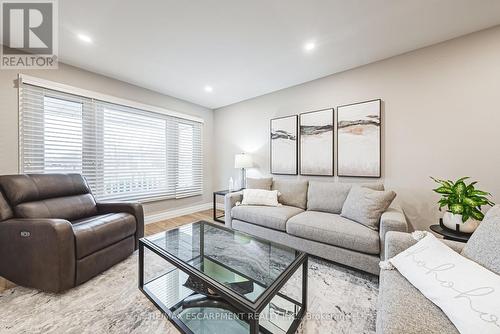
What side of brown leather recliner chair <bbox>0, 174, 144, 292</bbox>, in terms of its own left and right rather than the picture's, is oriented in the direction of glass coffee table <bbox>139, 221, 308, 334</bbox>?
front

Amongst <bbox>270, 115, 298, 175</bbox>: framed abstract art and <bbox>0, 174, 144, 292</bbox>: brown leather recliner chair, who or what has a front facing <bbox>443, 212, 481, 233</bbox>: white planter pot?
the brown leather recliner chair

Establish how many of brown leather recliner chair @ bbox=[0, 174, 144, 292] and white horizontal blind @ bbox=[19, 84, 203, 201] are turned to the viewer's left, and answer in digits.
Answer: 0

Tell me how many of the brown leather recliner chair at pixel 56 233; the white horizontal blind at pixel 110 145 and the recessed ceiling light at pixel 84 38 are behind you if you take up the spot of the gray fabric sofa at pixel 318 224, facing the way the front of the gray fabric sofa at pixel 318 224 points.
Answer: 0

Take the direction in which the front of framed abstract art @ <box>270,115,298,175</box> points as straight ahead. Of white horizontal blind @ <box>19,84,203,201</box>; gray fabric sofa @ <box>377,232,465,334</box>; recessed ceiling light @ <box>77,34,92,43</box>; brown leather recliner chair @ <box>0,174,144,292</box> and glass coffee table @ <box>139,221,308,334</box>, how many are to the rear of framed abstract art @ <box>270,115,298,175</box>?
0

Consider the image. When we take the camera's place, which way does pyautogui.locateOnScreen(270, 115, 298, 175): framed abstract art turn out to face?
facing the viewer and to the left of the viewer

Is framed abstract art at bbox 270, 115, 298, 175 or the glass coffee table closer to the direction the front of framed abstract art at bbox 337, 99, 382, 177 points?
the glass coffee table

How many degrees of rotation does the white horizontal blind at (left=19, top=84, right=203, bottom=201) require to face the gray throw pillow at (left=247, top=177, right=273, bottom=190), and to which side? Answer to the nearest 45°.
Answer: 0° — it already faces it

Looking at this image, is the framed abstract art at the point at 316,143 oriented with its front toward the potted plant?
no

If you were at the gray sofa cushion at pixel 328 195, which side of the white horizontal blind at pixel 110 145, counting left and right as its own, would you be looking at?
front

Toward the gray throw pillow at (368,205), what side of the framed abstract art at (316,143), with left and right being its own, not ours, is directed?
left

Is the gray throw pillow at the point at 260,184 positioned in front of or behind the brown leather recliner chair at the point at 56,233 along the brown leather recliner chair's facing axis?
in front

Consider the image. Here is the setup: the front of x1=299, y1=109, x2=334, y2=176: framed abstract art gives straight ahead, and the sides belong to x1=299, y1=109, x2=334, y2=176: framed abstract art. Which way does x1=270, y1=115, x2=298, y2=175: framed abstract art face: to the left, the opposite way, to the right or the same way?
the same way

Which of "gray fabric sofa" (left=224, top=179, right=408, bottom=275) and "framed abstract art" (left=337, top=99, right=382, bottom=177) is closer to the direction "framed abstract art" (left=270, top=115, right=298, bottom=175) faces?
the gray fabric sofa

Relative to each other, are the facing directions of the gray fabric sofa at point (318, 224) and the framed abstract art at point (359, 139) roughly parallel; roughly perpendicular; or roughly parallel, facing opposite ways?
roughly parallel

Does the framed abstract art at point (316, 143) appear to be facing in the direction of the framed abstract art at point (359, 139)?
no

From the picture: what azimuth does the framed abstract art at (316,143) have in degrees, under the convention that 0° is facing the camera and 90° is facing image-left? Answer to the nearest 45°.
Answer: approximately 45°

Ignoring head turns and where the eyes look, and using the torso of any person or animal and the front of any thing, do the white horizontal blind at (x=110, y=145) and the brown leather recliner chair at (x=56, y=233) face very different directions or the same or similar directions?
same or similar directions

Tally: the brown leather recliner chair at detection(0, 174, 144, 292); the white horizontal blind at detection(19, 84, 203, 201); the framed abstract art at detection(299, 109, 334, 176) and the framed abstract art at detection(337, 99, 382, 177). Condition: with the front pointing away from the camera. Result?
0
